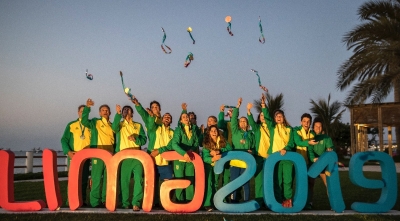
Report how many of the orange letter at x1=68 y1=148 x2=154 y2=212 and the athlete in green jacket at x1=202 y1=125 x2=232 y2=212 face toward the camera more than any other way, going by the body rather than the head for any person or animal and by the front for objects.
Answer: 2

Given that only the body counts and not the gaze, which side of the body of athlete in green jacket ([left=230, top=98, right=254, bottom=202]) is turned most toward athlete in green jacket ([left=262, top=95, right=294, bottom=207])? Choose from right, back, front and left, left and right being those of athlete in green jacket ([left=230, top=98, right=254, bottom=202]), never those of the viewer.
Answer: left

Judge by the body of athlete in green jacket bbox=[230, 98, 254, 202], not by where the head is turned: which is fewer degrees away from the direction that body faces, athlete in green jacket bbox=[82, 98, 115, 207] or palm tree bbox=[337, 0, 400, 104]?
the athlete in green jacket

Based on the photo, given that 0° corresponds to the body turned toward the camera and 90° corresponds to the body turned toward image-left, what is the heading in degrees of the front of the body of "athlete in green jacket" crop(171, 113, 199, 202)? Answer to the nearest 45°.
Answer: approximately 0°

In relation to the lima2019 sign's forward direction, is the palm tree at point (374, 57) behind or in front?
behind
